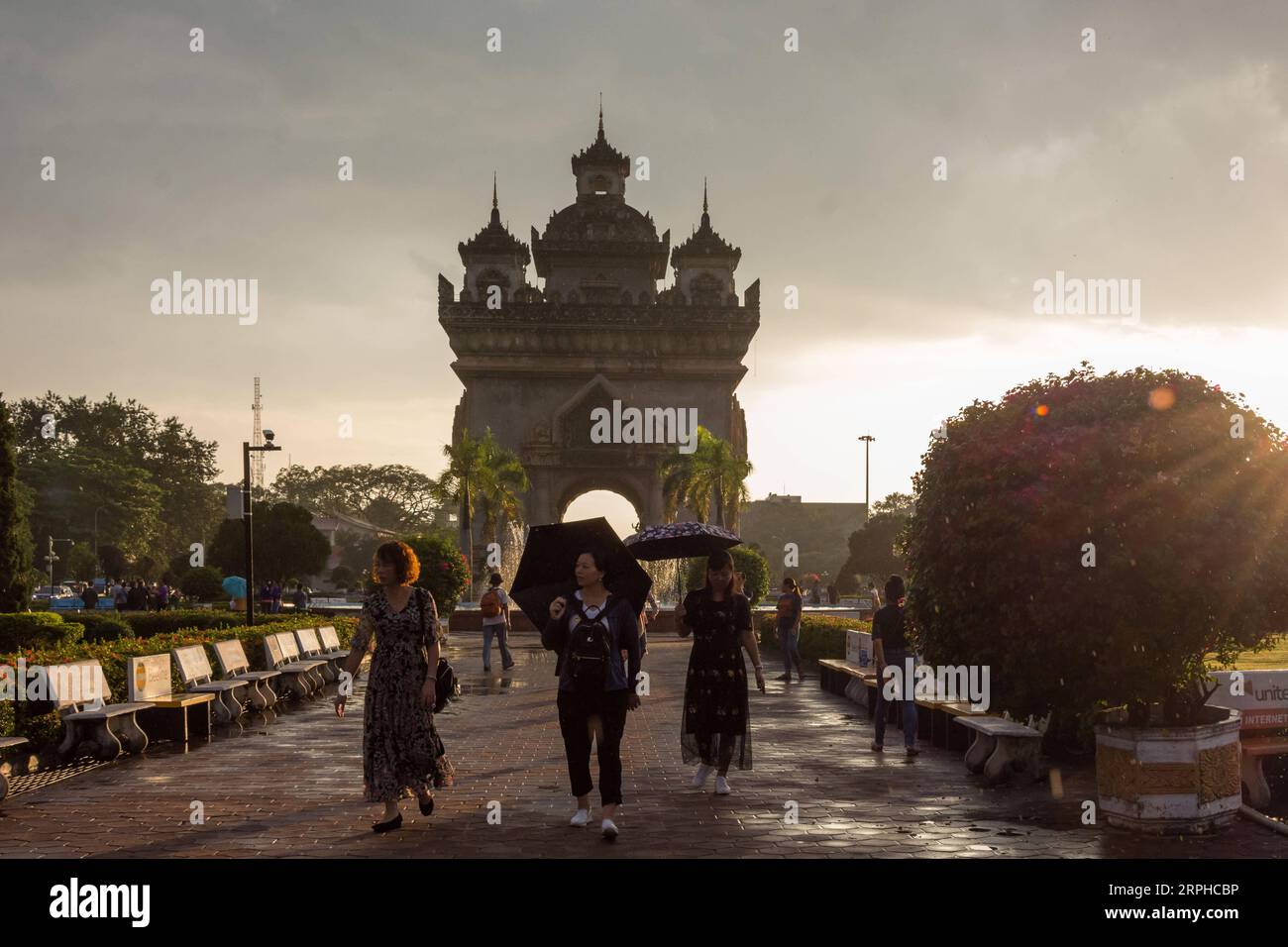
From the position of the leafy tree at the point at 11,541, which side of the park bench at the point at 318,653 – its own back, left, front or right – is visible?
back

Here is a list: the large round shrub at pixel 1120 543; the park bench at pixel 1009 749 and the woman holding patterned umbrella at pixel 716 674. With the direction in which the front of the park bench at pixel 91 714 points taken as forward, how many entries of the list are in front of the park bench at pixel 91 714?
3

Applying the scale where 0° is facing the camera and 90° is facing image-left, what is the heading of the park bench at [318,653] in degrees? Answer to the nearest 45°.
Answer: approximately 315°

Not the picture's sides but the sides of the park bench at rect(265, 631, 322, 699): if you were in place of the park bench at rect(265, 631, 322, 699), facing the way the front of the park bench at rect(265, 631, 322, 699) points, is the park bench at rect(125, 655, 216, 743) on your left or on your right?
on your right

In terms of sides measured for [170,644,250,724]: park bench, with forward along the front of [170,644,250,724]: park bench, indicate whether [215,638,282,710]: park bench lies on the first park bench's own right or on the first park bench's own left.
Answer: on the first park bench's own left

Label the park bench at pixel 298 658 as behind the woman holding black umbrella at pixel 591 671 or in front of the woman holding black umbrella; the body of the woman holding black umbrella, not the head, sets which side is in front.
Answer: behind

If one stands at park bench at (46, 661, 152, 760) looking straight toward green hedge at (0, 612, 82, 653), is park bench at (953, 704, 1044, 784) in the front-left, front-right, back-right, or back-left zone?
back-right

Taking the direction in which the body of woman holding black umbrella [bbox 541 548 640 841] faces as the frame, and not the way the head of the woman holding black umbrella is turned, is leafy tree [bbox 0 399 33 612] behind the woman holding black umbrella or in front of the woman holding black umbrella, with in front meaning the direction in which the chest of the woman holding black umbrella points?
behind

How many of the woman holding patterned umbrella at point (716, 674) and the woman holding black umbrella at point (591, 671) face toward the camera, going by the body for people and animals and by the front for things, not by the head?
2
